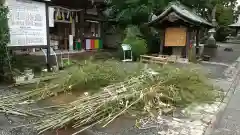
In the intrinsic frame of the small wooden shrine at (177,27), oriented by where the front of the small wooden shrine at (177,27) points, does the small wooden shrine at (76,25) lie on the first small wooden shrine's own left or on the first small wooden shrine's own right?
on the first small wooden shrine's own right

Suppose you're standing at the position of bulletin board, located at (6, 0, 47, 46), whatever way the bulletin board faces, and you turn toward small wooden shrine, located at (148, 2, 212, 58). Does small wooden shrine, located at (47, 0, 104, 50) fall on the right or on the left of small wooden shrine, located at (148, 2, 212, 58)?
left

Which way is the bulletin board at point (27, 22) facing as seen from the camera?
toward the camera

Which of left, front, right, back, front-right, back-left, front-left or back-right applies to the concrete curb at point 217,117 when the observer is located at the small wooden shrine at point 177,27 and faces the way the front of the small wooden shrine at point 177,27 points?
front

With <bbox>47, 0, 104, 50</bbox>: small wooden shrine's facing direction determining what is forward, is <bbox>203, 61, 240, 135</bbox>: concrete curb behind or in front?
in front

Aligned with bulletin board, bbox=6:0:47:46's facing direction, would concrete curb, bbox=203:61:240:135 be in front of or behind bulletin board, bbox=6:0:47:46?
in front

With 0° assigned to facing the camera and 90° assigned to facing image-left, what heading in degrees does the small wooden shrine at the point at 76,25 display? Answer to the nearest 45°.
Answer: approximately 0°

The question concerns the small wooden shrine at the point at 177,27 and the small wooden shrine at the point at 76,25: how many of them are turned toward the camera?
2

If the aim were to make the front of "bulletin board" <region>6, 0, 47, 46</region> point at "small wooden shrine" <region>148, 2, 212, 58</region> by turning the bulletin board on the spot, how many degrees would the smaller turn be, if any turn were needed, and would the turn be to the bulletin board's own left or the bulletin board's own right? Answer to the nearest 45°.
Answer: approximately 135° to the bulletin board's own left

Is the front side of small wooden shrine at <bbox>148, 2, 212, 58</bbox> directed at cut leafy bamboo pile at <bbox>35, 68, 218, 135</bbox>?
yes

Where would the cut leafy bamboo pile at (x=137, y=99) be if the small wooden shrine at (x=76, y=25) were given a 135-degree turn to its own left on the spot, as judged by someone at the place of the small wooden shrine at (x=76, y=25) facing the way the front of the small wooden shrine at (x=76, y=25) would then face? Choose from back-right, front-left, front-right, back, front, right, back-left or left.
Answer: back-right
